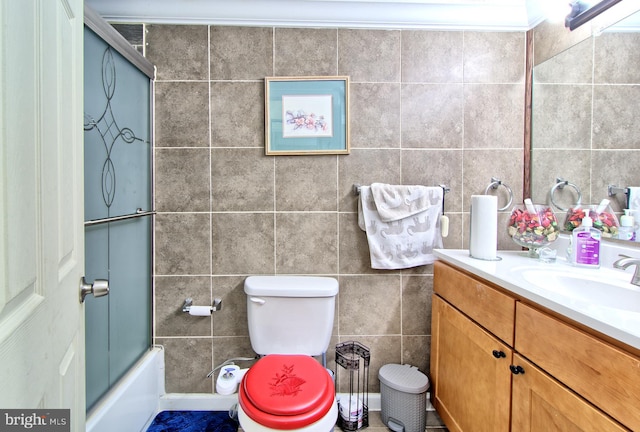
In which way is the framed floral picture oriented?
toward the camera

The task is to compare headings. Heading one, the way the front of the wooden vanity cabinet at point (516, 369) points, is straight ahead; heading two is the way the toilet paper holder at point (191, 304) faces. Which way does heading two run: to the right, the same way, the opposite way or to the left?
to the left

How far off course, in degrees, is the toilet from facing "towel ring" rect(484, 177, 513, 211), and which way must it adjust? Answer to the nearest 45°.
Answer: approximately 90° to its left

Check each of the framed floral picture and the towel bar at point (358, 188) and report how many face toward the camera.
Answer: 2

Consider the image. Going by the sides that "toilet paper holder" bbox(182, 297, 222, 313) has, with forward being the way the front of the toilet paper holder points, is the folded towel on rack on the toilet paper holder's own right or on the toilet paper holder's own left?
on the toilet paper holder's own left

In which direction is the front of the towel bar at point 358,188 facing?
toward the camera

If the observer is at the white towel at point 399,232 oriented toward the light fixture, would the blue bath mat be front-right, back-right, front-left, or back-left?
back-right

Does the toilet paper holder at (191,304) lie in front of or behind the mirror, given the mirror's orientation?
in front

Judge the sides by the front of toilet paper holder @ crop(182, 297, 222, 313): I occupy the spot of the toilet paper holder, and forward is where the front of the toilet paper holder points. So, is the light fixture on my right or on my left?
on my left

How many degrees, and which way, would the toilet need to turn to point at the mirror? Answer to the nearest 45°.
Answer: approximately 90° to its left

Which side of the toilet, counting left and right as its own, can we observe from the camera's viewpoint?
front
